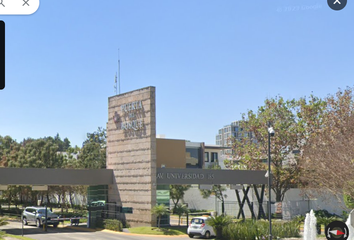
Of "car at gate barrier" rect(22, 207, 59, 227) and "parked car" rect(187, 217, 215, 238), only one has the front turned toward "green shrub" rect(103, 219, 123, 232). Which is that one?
"car at gate barrier" rect(22, 207, 59, 227)

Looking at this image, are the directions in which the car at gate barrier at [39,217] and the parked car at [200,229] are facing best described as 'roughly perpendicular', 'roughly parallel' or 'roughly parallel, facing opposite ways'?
roughly perpendicular

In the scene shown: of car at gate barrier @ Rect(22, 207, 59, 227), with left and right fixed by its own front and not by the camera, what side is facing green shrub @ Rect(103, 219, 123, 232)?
front
